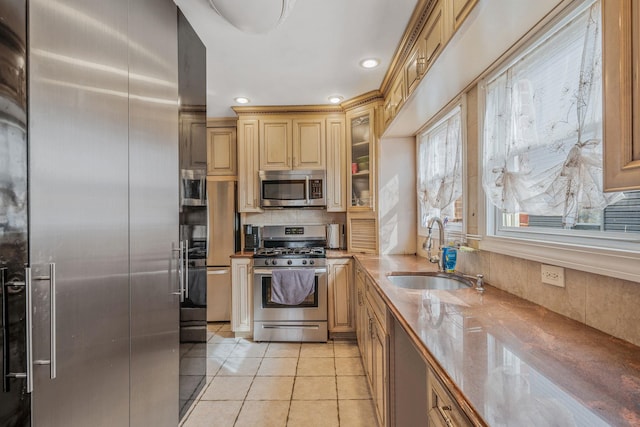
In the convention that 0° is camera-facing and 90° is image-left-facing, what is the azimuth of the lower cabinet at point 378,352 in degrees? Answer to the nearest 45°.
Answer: approximately 90°

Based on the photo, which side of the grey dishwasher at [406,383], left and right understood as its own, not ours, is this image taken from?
left

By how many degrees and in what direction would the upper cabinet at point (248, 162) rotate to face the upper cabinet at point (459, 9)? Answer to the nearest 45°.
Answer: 0° — it already faces it

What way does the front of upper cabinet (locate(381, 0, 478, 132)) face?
to the viewer's left

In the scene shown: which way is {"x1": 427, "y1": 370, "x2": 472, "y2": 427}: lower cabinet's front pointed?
to the viewer's left

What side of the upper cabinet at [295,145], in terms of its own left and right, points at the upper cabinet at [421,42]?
front

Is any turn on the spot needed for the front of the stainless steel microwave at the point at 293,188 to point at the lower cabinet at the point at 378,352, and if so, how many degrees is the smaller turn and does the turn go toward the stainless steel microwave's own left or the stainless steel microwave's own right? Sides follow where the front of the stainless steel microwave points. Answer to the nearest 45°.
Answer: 0° — it already faces it
